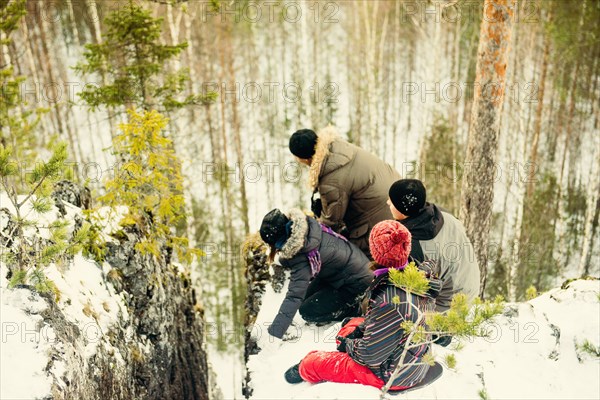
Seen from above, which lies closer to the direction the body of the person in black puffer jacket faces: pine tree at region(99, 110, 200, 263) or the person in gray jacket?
the pine tree

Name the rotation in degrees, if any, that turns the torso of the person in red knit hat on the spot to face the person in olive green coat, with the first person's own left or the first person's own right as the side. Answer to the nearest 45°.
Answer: approximately 45° to the first person's own right

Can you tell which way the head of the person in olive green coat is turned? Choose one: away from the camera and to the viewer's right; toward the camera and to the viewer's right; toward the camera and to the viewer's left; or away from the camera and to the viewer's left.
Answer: away from the camera and to the viewer's left

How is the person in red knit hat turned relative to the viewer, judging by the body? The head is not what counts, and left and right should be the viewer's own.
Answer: facing away from the viewer and to the left of the viewer

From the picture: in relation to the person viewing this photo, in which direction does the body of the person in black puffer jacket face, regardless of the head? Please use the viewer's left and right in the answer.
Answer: facing to the left of the viewer
